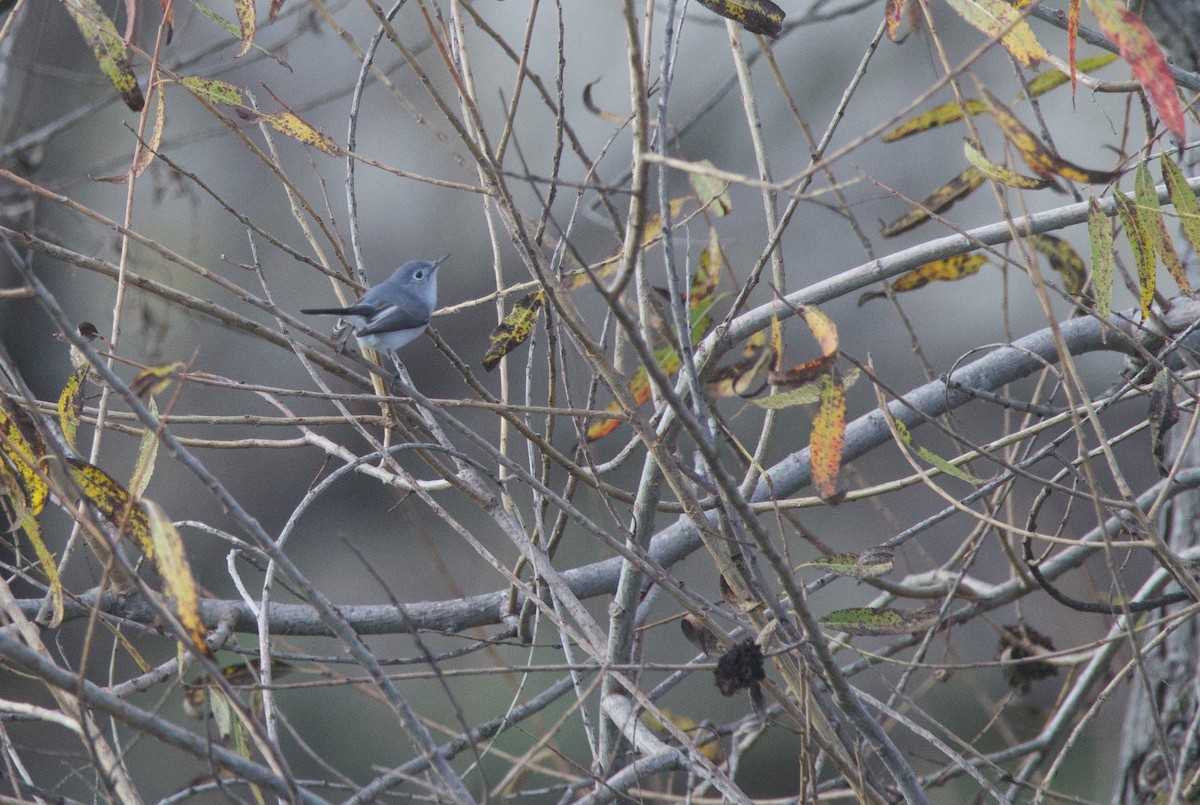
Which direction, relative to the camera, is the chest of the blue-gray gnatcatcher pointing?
to the viewer's right

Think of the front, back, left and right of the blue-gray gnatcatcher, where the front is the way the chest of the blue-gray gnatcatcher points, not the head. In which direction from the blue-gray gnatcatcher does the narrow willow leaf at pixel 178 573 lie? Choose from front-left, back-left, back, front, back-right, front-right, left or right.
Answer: back

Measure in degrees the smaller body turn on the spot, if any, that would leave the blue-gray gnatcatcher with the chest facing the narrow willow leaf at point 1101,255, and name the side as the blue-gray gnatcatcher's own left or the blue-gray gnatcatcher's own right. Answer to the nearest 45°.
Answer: approximately 45° to the blue-gray gnatcatcher's own right

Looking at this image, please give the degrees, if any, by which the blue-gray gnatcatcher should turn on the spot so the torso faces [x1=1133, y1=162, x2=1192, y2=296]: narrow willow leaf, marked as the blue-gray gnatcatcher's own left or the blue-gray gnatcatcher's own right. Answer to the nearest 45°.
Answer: approximately 45° to the blue-gray gnatcatcher's own right

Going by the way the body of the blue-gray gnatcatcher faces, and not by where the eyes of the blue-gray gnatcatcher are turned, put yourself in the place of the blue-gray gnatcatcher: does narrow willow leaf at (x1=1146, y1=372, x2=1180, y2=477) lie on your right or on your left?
on your right

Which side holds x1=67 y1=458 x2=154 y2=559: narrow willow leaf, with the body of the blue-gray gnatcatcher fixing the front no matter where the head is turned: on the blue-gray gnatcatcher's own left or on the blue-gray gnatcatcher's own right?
on the blue-gray gnatcatcher's own right
